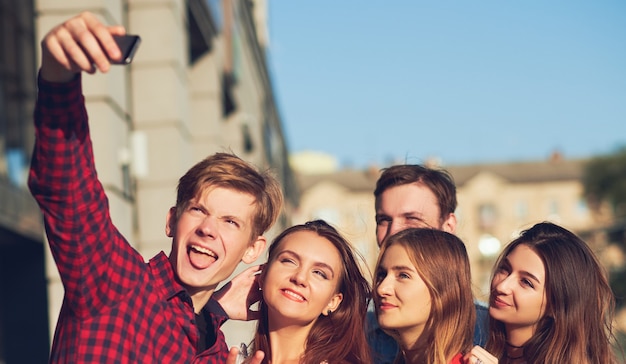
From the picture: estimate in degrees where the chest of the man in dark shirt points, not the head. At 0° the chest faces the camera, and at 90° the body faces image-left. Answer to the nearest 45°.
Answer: approximately 45°

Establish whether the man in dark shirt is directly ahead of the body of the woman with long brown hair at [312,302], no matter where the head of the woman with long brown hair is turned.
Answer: no

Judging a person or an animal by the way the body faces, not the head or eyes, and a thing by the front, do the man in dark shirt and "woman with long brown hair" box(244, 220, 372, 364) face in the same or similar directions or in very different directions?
same or similar directions

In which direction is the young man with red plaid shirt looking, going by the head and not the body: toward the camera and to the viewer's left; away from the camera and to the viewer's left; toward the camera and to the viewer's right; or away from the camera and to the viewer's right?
toward the camera and to the viewer's left

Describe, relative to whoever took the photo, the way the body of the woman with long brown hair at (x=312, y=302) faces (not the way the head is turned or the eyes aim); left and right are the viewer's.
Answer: facing the viewer and to the left of the viewer

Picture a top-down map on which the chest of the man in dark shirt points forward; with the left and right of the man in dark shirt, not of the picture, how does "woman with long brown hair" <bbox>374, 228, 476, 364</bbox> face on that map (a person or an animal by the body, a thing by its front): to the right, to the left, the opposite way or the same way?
the same way

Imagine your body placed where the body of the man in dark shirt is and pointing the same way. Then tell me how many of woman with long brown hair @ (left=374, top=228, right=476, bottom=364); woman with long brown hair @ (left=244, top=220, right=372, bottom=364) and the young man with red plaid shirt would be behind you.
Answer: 0

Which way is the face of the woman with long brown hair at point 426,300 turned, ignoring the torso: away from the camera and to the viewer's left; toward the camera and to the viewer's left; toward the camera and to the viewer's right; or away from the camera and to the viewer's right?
toward the camera and to the viewer's left

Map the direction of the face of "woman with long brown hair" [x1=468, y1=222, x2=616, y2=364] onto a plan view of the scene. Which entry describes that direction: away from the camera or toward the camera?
toward the camera

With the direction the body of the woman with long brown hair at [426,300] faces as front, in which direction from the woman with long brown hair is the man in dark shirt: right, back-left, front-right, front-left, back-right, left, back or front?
back-right

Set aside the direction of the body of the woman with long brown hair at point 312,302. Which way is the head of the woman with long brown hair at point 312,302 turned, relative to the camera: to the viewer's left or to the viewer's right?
to the viewer's left

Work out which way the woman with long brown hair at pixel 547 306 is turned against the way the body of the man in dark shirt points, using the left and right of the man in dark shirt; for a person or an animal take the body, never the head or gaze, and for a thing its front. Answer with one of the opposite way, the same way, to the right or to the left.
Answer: the same way

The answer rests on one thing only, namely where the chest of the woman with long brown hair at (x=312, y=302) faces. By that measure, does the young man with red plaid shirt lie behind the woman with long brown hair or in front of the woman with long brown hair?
in front

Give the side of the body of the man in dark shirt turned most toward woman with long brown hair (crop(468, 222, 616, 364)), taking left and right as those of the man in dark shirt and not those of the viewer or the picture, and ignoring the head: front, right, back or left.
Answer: left
